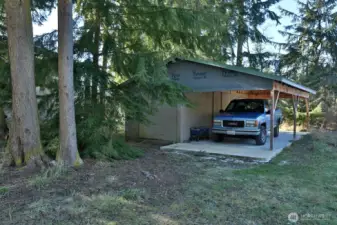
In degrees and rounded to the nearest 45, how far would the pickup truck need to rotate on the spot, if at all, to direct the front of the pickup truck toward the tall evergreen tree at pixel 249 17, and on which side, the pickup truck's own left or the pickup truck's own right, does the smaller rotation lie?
approximately 135° to the pickup truck's own right

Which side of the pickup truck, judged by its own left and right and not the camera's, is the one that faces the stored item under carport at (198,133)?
right

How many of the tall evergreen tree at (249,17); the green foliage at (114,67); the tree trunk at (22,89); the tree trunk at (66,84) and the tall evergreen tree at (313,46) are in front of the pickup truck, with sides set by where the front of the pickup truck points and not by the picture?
3

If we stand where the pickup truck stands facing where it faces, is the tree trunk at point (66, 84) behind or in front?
in front

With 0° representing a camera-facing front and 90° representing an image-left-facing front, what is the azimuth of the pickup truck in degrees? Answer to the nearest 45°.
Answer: approximately 45°

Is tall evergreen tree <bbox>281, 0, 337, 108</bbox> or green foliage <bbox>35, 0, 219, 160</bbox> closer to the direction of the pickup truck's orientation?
the green foliage

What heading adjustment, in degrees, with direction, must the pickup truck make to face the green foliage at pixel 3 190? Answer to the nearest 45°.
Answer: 0° — it already faces it
